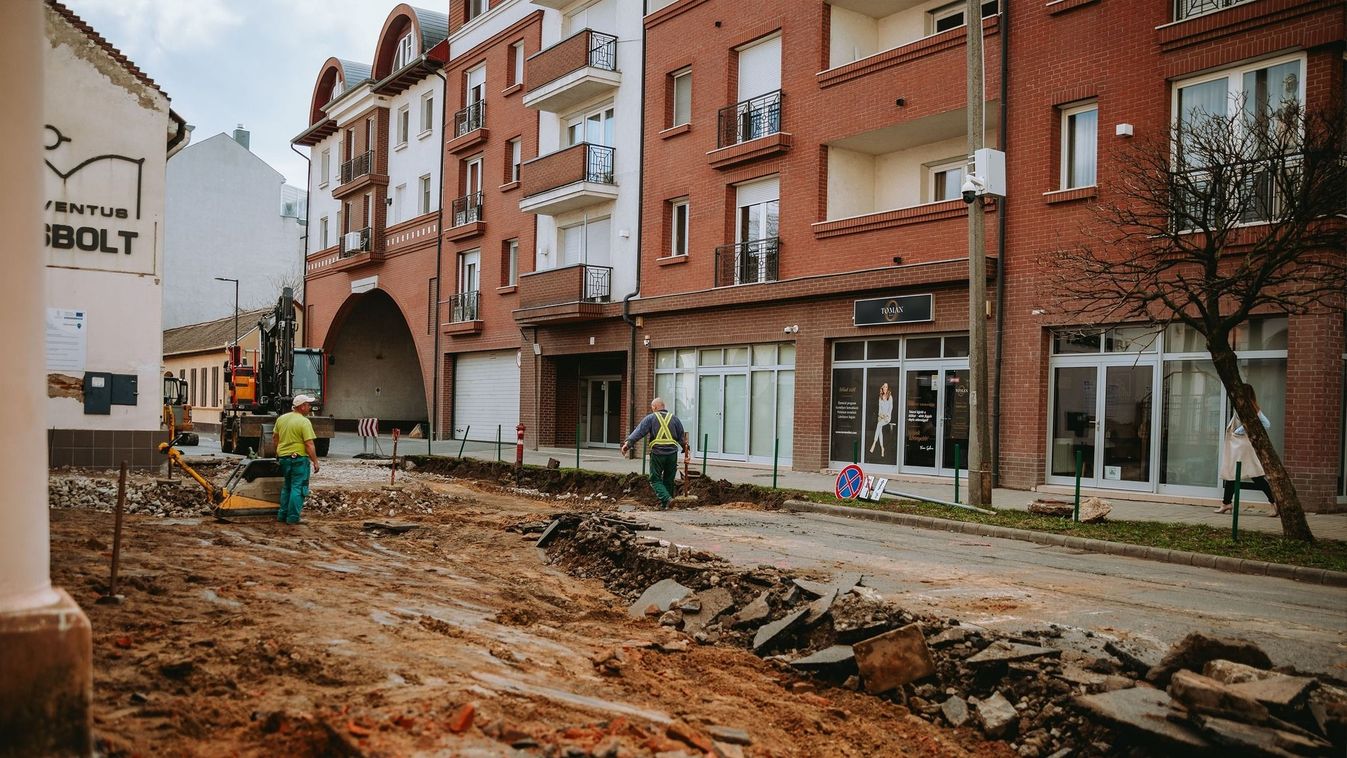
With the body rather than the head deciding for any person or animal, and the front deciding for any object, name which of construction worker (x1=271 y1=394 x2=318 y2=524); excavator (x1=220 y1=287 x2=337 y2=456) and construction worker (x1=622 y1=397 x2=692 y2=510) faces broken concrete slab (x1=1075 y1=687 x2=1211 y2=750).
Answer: the excavator

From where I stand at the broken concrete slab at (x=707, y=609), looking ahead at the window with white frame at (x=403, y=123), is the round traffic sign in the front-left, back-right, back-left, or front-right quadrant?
front-right

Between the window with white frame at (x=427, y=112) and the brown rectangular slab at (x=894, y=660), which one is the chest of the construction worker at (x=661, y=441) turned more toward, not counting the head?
the window with white frame

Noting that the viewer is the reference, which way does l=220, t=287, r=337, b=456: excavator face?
facing the viewer

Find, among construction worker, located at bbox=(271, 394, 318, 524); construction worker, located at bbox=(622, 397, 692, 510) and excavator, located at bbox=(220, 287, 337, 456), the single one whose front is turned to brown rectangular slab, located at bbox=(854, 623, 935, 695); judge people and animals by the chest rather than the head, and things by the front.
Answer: the excavator

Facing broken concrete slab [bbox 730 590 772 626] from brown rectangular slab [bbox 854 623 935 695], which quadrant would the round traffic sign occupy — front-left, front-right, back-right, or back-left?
front-right

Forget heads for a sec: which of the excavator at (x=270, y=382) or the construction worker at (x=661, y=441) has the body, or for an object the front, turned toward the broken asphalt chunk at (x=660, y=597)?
the excavator

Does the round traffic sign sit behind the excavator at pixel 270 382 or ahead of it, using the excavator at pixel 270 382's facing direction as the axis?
ahead

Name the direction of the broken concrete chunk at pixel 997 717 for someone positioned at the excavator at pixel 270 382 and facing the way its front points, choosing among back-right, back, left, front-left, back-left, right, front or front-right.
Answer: front

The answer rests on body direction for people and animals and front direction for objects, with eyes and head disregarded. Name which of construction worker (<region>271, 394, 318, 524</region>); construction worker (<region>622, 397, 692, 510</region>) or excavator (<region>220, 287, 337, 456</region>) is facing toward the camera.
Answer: the excavator

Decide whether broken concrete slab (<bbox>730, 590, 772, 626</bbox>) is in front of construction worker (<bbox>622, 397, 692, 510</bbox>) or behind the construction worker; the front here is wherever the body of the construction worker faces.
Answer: behind

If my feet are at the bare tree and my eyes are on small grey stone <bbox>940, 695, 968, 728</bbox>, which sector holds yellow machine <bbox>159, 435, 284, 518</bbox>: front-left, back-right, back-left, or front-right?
front-right

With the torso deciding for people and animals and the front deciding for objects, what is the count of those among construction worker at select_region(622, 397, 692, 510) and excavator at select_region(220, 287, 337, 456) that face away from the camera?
1

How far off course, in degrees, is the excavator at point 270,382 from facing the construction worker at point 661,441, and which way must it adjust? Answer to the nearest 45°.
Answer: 0° — it already faces them

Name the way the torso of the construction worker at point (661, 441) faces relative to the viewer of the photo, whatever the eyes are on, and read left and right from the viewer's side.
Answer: facing away from the viewer

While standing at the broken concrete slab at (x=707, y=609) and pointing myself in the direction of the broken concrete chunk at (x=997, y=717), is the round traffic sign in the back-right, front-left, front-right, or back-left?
back-left

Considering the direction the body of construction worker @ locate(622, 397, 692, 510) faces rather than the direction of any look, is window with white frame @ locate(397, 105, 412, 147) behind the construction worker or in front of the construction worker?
in front

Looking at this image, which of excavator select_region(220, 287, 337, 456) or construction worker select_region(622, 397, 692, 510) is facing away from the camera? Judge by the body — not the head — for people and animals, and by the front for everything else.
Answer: the construction worker
